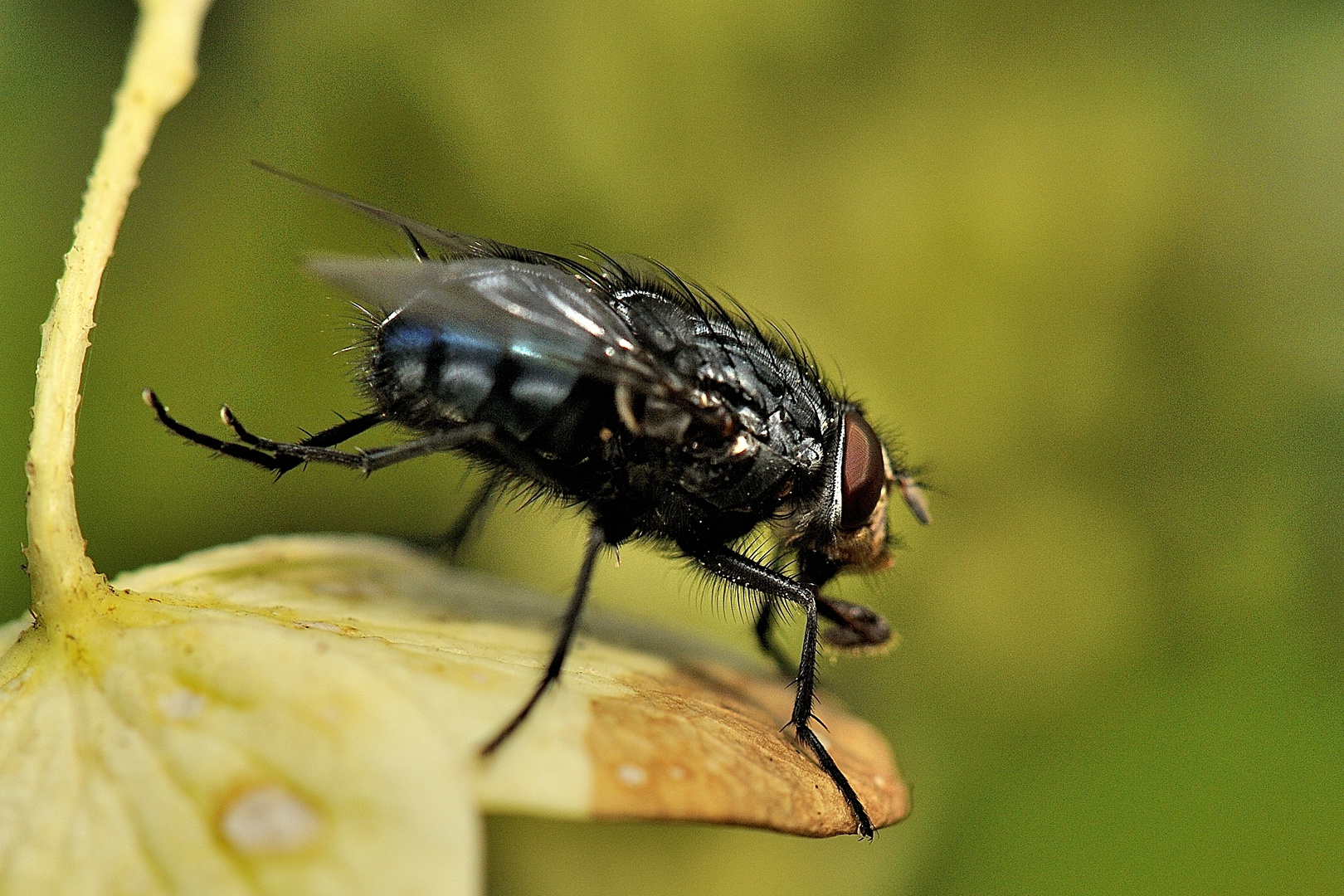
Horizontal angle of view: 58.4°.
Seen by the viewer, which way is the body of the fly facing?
to the viewer's right

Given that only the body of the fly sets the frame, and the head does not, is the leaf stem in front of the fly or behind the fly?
behind
